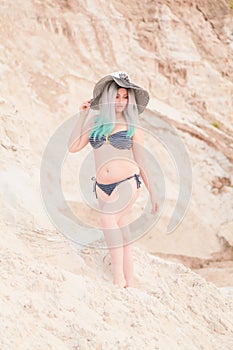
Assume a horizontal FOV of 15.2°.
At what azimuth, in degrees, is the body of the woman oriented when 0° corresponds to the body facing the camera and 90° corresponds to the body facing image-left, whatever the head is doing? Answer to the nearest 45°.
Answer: approximately 45°
